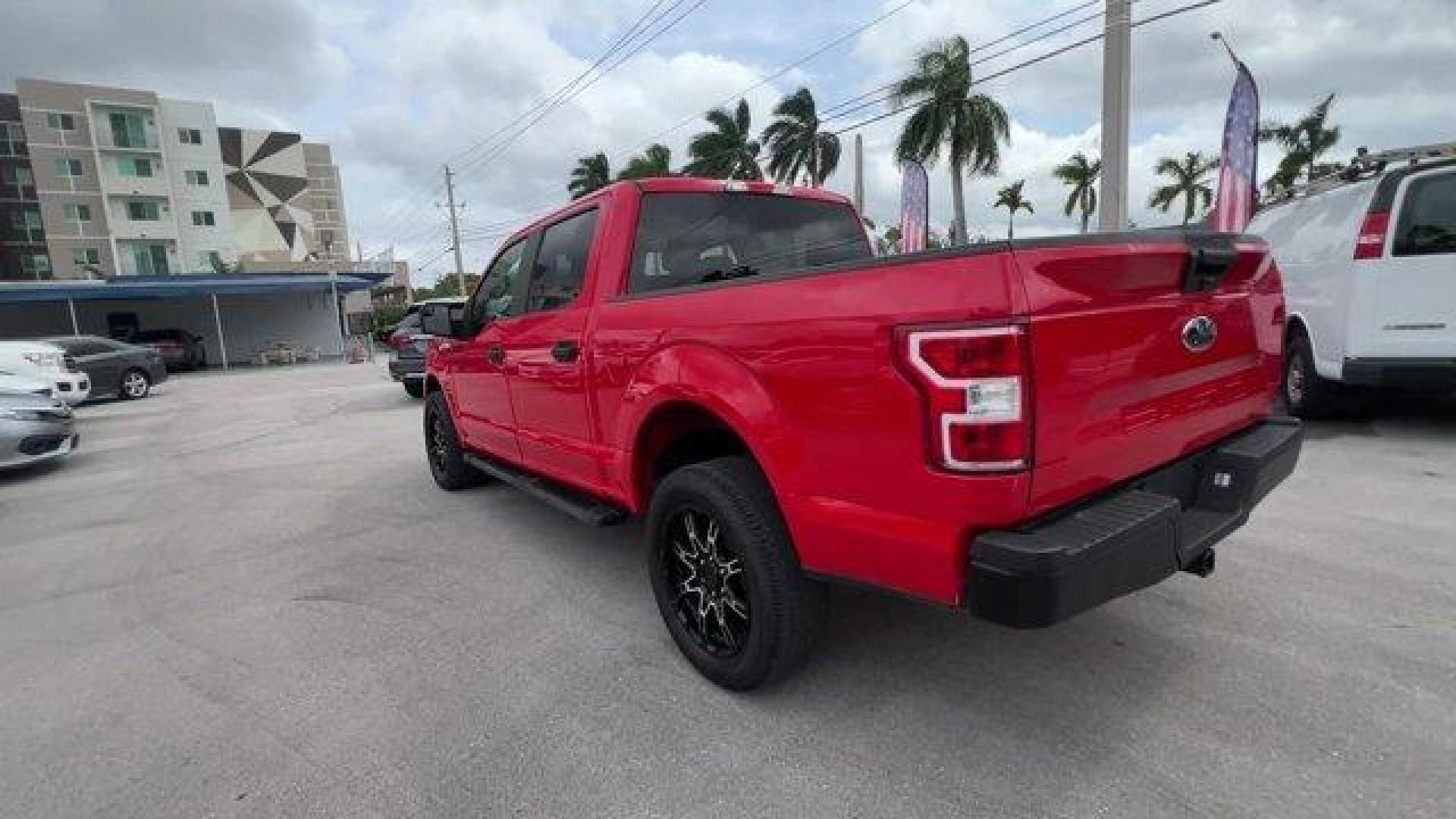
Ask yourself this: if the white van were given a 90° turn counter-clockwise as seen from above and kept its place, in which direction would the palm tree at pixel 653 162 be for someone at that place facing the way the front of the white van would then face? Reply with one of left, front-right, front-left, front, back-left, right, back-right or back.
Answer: right

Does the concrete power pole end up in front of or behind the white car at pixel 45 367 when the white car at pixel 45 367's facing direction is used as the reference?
in front

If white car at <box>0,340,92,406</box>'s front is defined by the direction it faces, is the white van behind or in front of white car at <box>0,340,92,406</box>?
in front

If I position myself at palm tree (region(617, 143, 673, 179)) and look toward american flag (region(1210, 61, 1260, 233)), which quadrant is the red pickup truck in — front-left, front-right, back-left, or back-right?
front-right

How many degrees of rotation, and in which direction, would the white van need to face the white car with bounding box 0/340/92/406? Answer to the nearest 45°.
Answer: approximately 45° to its left

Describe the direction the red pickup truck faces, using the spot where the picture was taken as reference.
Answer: facing away from the viewer and to the left of the viewer

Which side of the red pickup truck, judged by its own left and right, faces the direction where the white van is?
right

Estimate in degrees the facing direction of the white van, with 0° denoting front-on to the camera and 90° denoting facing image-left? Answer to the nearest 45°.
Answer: approximately 135°

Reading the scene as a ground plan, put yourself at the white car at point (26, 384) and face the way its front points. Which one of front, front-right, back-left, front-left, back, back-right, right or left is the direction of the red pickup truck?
front-right

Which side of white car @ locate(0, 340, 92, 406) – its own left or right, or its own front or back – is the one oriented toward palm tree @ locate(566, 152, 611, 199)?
left

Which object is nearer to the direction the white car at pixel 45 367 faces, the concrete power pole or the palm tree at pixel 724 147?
the concrete power pole

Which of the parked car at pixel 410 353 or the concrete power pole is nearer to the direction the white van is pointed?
the concrete power pole

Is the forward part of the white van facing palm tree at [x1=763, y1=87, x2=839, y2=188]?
yes

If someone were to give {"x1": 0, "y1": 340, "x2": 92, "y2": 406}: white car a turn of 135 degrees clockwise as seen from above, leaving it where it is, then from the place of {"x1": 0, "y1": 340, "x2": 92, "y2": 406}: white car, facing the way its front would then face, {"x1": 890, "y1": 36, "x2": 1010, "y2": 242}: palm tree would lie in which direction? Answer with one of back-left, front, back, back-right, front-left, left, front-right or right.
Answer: back

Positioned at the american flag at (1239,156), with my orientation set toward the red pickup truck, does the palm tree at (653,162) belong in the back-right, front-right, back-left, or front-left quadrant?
back-right

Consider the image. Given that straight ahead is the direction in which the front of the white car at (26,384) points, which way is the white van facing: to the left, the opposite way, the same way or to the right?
to the left

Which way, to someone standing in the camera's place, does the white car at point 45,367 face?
facing the viewer and to the right of the viewer

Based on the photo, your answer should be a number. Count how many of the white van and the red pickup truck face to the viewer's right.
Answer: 0

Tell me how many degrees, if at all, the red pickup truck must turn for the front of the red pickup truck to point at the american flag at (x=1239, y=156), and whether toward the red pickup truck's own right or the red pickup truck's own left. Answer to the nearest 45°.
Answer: approximately 90° to the red pickup truck's own right
